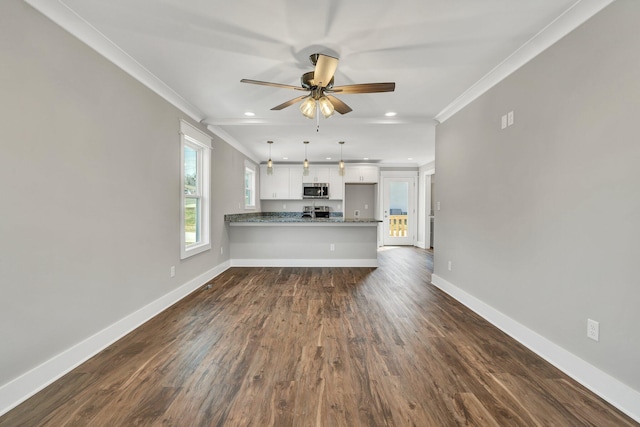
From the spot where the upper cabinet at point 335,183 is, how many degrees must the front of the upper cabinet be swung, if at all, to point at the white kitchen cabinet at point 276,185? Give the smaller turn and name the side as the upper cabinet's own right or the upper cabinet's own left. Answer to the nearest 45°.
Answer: approximately 90° to the upper cabinet's own right

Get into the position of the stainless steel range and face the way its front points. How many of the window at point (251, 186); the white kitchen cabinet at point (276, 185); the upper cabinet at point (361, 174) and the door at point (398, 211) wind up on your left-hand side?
2

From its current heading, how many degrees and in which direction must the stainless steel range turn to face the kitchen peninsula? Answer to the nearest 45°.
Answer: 0° — it already faces it

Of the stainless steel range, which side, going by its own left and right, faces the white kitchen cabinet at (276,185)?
right

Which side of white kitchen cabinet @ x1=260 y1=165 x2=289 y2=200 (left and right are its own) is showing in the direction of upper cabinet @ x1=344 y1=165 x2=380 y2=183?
left

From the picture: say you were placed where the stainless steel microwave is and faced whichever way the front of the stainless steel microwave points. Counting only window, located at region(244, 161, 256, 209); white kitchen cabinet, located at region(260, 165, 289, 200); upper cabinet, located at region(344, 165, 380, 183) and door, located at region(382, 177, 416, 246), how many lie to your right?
2
